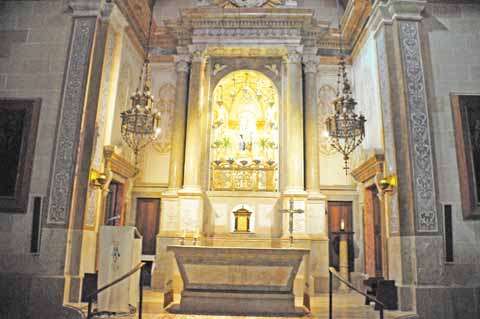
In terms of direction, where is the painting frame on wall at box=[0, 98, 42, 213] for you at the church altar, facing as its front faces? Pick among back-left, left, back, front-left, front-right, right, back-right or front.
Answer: right

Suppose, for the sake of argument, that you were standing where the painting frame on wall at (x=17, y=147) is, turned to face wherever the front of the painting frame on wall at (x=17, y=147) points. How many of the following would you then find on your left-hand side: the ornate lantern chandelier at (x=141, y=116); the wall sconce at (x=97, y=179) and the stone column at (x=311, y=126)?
3

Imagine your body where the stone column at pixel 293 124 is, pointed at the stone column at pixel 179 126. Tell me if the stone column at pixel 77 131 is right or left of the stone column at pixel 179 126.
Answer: left

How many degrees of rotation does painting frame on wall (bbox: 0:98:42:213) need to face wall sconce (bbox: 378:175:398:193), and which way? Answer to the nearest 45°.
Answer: approximately 45° to its left

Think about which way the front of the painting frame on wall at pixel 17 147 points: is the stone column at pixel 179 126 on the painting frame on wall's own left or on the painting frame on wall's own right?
on the painting frame on wall's own left

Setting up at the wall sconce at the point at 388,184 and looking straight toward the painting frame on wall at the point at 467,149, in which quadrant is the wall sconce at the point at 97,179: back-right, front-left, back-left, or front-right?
back-right

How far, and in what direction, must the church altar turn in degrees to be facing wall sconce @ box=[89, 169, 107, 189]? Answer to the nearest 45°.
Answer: approximately 90° to its right

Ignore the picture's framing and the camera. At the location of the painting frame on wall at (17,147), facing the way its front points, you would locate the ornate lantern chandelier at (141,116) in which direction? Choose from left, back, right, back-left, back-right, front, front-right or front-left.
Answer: left

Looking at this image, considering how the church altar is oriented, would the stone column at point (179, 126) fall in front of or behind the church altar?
behind

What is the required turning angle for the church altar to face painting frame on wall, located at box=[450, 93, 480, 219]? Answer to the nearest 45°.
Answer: approximately 90° to its left

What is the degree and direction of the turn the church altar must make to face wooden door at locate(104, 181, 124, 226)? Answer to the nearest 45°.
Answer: approximately 135° to its right

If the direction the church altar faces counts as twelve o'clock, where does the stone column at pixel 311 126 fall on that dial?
The stone column is roughly at 7 o'clock from the church altar.

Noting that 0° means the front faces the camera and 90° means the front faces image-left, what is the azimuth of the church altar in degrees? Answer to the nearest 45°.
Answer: approximately 0°
